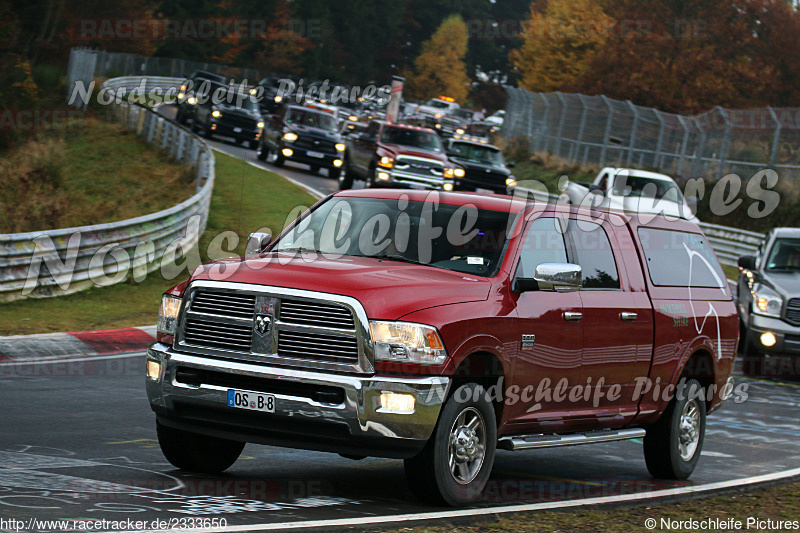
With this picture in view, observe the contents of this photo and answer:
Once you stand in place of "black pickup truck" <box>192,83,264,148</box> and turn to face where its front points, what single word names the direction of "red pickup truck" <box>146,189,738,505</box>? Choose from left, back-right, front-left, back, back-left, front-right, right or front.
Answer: front-right

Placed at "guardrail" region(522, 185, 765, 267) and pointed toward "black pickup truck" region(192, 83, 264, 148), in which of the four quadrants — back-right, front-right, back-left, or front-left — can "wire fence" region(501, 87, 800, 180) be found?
front-right

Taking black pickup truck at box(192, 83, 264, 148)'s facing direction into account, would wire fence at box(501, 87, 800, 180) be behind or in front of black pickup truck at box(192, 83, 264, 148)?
in front

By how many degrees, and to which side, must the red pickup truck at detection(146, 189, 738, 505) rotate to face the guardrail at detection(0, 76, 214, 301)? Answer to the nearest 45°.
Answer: approximately 90° to its right

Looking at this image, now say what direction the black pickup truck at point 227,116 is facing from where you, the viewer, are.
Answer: facing the viewer and to the right of the viewer

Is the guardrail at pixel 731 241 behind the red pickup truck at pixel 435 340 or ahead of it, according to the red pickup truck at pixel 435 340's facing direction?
behind

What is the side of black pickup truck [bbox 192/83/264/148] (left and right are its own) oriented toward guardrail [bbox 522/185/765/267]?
front

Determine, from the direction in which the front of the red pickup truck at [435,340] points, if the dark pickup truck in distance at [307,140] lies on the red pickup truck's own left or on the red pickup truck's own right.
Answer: on the red pickup truck's own right

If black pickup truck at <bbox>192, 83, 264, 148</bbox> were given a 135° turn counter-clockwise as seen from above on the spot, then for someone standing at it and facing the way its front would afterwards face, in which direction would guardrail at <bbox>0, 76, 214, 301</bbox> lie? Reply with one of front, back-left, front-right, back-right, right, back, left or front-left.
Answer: back

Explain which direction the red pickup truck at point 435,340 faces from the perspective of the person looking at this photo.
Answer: facing the viewer and to the left of the viewer

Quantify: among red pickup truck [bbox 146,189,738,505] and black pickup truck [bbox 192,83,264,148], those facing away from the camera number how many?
0
